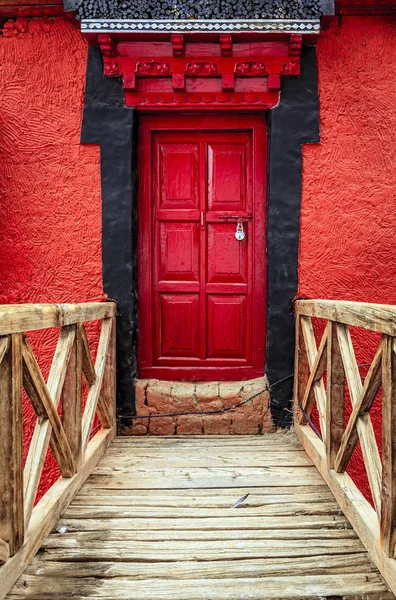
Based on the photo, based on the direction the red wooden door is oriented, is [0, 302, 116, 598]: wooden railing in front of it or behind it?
in front

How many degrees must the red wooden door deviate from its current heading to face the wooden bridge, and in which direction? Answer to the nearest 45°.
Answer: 0° — it already faces it

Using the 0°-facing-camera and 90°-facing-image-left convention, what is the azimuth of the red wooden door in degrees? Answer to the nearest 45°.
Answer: approximately 0°
